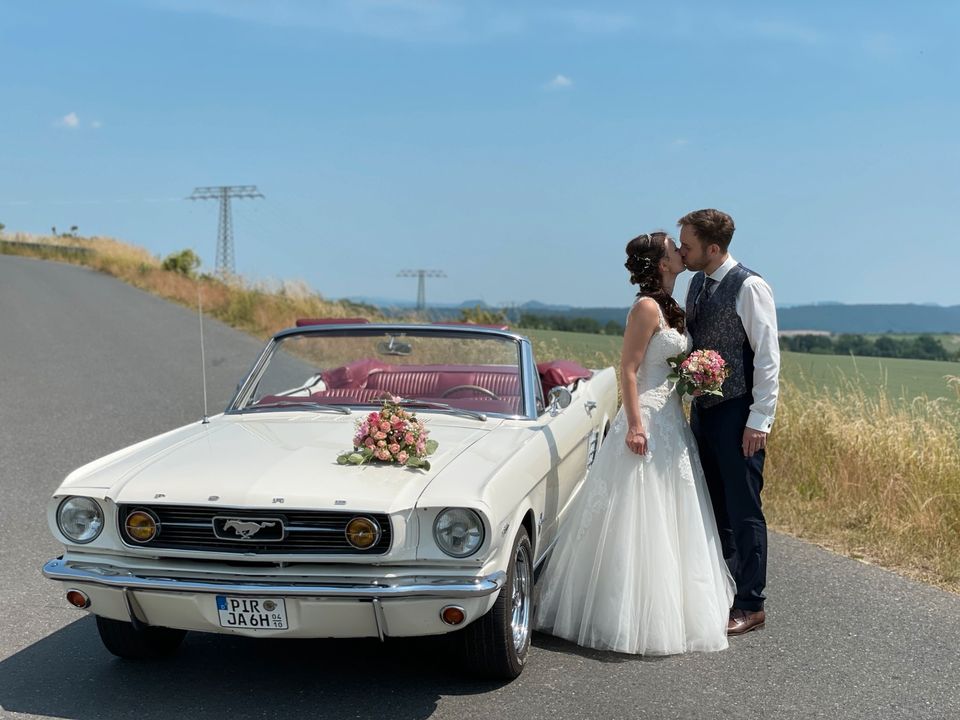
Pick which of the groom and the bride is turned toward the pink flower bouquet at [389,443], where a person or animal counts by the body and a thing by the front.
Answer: the groom

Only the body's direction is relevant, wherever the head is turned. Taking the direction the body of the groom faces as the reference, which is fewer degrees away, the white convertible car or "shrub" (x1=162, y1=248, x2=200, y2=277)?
the white convertible car

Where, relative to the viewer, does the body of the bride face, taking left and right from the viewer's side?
facing to the right of the viewer

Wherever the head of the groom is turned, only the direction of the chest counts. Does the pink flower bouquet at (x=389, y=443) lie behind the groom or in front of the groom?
in front

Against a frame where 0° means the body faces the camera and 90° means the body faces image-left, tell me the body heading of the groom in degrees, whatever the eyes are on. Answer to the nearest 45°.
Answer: approximately 45°

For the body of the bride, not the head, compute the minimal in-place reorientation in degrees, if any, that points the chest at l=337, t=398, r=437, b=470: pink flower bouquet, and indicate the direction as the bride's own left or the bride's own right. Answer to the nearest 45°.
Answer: approximately 135° to the bride's own right

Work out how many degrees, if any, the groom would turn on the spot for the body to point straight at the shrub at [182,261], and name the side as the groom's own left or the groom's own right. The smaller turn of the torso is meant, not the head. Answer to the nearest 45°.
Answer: approximately 90° to the groom's own right

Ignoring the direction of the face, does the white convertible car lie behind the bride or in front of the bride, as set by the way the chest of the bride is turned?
behind

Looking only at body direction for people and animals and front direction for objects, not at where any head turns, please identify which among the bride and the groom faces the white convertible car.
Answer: the groom
